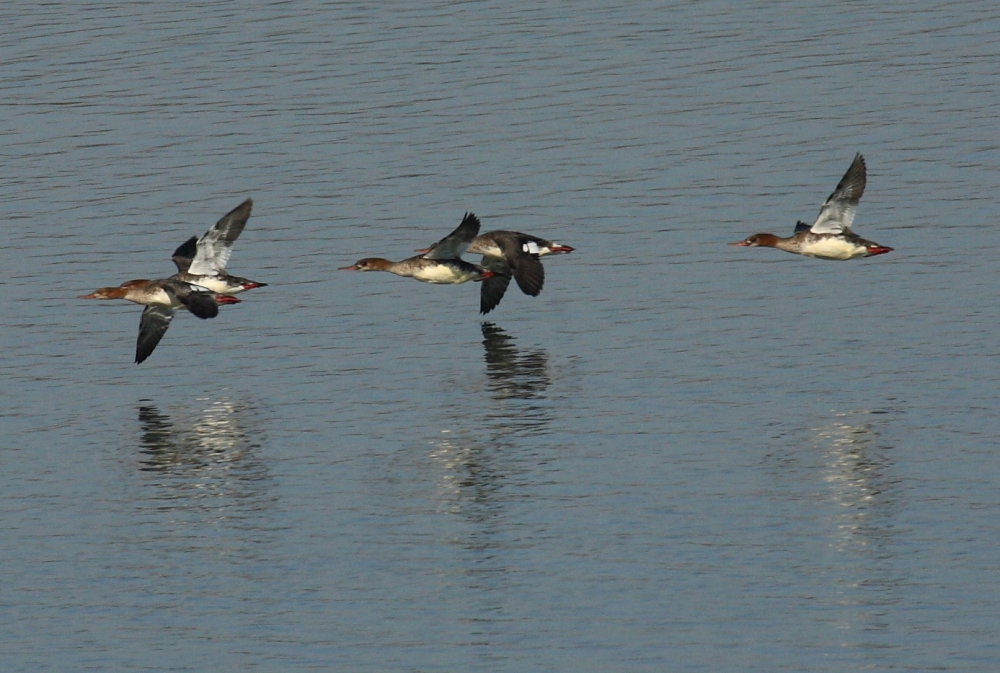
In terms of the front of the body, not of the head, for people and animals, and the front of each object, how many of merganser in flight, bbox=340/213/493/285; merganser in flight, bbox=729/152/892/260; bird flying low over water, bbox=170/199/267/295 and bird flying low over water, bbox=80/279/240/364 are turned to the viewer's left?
4

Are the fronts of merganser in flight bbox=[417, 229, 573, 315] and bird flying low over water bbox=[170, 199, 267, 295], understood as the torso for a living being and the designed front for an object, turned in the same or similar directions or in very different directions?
same or similar directions

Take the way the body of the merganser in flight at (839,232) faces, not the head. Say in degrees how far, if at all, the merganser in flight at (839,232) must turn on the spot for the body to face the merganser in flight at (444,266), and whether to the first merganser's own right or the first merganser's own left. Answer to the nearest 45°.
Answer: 0° — it already faces it

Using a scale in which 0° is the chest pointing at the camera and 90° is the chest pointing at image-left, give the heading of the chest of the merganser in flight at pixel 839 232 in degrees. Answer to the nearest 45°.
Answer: approximately 90°

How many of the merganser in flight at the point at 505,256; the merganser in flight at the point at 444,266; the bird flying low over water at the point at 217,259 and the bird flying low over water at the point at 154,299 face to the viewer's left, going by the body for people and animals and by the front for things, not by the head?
4

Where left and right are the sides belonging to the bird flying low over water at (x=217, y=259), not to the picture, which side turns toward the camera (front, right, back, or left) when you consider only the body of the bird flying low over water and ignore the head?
left

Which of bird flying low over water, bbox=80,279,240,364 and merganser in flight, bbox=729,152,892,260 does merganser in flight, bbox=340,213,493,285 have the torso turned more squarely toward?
the bird flying low over water

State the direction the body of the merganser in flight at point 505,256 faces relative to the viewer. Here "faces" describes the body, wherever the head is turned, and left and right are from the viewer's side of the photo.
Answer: facing to the left of the viewer

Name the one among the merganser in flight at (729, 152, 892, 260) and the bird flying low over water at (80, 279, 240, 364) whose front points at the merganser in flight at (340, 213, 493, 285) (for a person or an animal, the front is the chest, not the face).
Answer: the merganser in flight at (729, 152, 892, 260)

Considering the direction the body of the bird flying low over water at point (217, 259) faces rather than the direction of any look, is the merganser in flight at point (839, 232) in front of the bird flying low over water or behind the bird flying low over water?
behind

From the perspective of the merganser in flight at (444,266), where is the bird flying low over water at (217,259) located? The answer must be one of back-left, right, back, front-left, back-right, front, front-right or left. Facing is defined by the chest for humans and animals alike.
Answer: front

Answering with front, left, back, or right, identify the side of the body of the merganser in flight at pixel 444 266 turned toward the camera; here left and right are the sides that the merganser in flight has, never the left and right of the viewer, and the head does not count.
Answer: left

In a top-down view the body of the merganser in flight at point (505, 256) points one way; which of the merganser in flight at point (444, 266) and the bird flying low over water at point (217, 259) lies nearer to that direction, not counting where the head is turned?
the bird flying low over water

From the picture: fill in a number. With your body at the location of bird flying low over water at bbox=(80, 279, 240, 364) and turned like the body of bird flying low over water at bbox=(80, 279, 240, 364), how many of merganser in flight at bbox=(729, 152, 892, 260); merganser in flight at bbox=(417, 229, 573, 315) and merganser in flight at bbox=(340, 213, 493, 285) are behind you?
3

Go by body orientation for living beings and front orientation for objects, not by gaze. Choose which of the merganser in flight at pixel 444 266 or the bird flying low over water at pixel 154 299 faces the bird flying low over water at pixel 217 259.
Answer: the merganser in flight

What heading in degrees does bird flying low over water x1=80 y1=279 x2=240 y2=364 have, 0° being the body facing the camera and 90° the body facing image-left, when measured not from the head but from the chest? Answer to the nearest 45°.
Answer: approximately 90°
